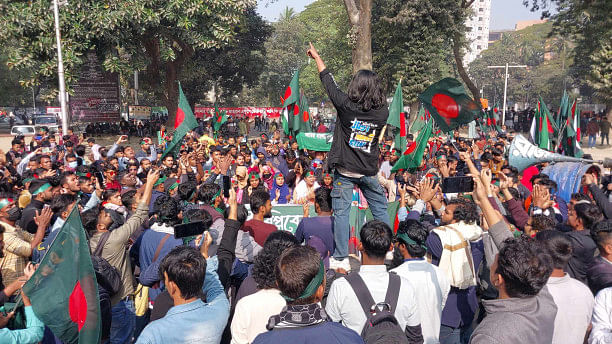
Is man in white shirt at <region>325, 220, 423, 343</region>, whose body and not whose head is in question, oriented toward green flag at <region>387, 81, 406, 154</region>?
yes

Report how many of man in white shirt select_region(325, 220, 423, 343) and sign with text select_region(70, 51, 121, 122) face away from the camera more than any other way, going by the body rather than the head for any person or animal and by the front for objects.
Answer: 1

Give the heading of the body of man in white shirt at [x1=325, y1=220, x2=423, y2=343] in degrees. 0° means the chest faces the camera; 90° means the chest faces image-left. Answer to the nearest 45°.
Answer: approximately 180°

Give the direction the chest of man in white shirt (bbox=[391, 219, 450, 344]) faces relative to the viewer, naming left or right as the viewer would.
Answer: facing away from the viewer and to the left of the viewer

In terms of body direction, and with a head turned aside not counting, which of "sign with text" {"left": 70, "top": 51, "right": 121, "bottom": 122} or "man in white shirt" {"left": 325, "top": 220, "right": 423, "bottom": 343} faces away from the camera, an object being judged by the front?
the man in white shirt

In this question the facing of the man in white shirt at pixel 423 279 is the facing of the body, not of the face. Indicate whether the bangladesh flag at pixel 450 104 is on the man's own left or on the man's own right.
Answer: on the man's own right

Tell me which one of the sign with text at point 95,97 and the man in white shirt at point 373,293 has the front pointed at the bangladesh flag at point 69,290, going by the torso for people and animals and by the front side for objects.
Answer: the sign with text

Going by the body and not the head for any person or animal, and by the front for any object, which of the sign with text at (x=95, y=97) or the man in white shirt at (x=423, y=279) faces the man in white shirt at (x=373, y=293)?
the sign with text

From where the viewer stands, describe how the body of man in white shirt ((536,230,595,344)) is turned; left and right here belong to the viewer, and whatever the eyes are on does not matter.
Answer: facing away from the viewer and to the left of the viewer

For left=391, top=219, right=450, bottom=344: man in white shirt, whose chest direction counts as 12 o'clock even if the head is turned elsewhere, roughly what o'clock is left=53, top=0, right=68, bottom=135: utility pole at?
The utility pole is roughly at 12 o'clock from the man in white shirt.
